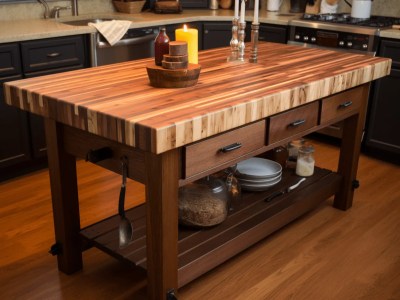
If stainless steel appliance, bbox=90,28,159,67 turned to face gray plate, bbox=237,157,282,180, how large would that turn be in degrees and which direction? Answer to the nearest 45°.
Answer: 0° — it already faces it

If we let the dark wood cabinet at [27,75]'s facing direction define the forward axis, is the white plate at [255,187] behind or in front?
in front

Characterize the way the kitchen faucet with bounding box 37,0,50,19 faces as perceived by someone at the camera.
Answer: facing the viewer and to the right of the viewer

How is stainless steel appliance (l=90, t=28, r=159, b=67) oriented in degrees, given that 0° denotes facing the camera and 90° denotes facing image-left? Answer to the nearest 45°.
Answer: approximately 315°

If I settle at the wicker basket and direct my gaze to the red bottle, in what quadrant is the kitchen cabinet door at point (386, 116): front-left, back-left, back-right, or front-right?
front-left

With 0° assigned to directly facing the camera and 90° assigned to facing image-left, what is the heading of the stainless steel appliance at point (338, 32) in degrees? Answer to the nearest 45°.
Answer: approximately 45°

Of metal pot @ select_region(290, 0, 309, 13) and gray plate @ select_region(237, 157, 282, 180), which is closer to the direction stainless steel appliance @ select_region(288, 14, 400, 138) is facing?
the gray plate

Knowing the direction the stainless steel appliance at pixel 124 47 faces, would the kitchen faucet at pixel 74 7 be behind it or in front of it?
behind

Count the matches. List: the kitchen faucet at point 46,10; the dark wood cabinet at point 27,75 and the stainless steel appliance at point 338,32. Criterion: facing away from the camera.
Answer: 0

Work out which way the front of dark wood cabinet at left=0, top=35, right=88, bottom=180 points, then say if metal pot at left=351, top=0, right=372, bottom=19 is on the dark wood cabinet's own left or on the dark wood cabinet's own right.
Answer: on the dark wood cabinet's own left

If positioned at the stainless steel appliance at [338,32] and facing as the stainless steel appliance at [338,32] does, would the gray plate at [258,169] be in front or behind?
in front

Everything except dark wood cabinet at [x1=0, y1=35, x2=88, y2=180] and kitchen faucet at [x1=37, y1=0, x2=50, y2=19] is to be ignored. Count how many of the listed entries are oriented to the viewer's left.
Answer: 0

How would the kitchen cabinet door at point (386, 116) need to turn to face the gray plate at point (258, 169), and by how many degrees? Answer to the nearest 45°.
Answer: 0° — it already faces it

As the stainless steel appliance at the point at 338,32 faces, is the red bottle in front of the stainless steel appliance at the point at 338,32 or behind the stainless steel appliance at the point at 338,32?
in front

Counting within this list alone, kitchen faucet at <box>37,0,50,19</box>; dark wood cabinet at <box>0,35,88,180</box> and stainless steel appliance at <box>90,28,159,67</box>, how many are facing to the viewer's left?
0

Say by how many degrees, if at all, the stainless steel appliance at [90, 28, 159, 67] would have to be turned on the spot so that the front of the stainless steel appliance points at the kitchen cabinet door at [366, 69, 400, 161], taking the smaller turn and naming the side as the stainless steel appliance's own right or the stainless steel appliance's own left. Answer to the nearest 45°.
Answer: approximately 45° to the stainless steel appliance's own left
